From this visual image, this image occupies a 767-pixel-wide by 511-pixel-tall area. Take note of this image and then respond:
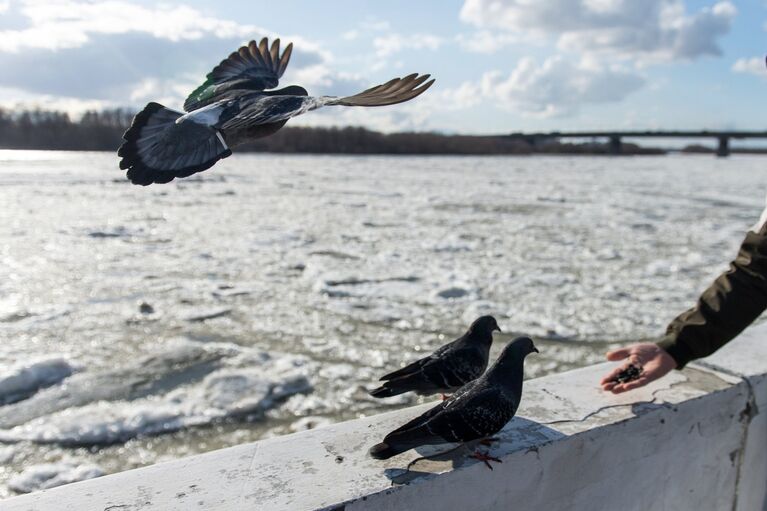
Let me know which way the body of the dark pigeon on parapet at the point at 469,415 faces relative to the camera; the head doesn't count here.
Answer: to the viewer's right

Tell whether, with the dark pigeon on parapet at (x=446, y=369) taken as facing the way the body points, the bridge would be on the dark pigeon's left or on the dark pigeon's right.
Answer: on the dark pigeon's left

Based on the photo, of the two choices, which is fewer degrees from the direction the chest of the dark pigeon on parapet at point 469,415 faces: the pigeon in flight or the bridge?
the bridge

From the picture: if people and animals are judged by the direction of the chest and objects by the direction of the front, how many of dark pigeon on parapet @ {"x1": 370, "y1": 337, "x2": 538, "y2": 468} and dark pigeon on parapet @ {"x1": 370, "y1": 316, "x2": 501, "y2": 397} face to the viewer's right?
2

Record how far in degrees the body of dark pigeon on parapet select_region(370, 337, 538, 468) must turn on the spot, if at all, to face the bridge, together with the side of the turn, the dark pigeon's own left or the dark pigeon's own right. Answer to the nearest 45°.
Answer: approximately 90° to the dark pigeon's own left

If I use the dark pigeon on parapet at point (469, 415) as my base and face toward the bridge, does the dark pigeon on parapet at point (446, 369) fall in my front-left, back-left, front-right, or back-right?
front-left

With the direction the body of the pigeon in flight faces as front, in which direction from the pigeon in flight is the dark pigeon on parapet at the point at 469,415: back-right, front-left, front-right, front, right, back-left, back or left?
front

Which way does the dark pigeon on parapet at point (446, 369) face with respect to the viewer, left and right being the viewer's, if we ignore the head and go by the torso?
facing to the right of the viewer

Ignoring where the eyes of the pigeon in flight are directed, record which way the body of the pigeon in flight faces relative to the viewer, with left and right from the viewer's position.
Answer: facing away from the viewer and to the right of the viewer

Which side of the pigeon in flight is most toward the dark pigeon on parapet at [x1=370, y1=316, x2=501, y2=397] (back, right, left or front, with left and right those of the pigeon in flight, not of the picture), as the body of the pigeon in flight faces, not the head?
front
